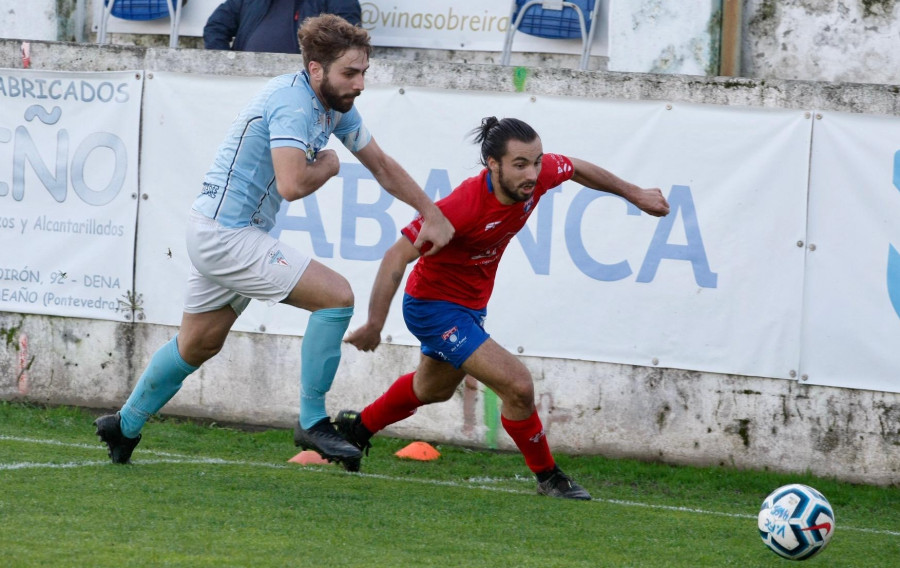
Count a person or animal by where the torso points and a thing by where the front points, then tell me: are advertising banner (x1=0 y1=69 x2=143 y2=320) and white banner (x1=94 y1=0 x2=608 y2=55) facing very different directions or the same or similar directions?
same or similar directions

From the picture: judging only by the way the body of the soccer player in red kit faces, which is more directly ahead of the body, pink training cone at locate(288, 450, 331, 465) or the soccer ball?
the soccer ball

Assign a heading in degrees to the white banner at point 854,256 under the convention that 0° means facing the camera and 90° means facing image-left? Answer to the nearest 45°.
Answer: approximately 0°

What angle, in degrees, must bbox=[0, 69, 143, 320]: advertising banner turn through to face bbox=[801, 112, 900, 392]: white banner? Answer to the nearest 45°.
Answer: approximately 45° to its left

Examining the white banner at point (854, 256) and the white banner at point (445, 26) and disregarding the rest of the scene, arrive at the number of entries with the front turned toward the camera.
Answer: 2

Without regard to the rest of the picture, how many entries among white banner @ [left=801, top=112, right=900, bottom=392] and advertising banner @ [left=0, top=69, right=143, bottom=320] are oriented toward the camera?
2

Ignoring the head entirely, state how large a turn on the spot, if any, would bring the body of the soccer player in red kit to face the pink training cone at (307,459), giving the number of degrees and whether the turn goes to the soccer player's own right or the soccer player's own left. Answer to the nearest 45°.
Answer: approximately 180°

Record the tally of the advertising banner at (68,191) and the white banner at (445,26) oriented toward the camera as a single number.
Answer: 2

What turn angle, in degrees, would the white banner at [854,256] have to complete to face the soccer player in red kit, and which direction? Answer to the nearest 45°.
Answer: approximately 45° to its right

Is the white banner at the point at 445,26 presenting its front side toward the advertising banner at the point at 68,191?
no

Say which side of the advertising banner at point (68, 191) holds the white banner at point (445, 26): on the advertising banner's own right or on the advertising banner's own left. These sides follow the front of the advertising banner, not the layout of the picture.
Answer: on the advertising banner's own left

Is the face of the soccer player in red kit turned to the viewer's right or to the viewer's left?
to the viewer's right

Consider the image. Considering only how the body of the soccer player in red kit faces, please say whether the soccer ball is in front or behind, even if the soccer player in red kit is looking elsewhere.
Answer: in front

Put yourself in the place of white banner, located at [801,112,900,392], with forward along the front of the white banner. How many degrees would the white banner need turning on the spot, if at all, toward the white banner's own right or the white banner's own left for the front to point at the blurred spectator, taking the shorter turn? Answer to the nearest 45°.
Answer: approximately 90° to the white banner's own right

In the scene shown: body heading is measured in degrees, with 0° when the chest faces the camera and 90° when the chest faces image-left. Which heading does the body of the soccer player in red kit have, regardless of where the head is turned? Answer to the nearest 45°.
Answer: approximately 315°
